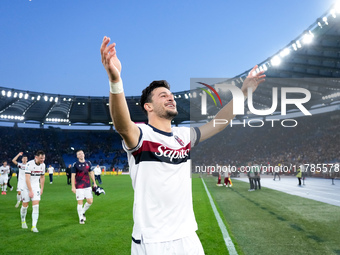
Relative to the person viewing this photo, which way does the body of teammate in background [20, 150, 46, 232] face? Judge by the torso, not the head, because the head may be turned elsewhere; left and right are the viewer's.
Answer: facing the viewer and to the right of the viewer

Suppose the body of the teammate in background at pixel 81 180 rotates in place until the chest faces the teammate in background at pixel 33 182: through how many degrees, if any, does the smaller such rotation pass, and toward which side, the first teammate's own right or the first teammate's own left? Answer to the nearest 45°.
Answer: approximately 90° to the first teammate's own right

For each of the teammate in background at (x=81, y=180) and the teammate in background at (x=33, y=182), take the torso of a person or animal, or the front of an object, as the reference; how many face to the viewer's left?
0

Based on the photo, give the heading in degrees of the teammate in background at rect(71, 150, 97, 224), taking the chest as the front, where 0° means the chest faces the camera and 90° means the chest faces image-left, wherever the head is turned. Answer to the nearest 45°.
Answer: approximately 0°

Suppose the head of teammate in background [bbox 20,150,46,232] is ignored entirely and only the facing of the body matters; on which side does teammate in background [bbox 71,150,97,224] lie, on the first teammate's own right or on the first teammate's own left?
on the first teammate's own left
